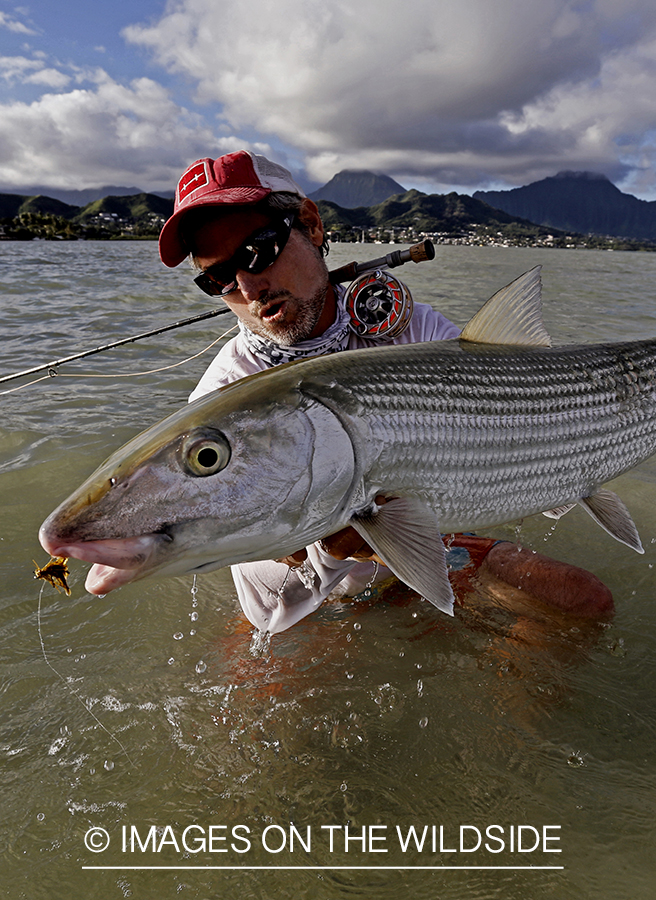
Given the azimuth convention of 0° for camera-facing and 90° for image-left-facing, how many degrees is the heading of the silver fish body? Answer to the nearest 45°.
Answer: approximately 90°

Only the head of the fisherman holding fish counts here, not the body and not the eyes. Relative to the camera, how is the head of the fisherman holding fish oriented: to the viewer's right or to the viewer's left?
to the viewer's left
